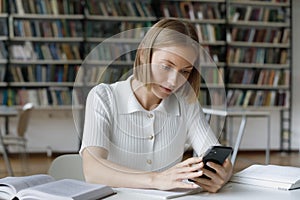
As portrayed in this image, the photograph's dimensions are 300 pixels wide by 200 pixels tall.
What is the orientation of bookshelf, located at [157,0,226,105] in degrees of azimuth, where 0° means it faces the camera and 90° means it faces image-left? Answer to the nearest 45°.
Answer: approximately 0°

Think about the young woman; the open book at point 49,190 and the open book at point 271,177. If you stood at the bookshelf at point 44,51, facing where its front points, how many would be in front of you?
3

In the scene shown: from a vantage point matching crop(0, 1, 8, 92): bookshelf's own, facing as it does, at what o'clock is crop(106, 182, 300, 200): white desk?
The white desk is roughly at 12 o'clock from the bookshelf.

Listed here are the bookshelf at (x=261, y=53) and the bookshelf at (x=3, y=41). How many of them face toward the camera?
2

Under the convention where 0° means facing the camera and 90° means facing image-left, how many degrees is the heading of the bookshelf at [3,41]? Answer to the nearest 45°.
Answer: approximately 0°

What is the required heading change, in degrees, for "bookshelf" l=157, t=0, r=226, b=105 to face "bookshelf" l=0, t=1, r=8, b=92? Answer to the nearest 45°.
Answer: approximately 90° to its right

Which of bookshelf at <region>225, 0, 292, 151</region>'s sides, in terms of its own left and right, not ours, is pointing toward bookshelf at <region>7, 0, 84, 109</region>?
right

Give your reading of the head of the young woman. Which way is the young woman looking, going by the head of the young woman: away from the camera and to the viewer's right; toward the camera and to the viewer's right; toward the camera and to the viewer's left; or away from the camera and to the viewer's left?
toward the camera and to the viewer's right

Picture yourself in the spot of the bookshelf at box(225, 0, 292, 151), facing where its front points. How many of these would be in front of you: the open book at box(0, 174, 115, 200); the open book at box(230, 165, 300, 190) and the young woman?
3
